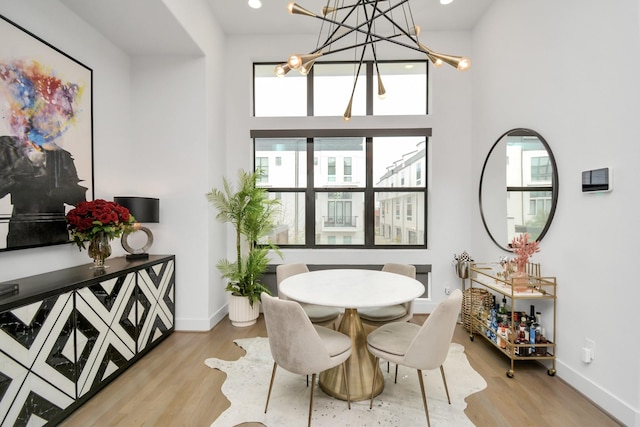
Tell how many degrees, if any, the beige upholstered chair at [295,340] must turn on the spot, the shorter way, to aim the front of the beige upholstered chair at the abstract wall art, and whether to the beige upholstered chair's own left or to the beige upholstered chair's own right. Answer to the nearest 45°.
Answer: approximately 135° to the beige upholstered chair's own left

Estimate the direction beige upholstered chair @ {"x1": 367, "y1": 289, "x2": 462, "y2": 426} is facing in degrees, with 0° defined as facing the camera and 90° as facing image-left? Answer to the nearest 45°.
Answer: approximately 135°

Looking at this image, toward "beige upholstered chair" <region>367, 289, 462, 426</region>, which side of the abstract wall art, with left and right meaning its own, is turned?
front

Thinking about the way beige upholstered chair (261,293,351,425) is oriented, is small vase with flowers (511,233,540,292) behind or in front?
in front

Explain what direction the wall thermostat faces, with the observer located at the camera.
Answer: facing the viewer and to the left of the viewer

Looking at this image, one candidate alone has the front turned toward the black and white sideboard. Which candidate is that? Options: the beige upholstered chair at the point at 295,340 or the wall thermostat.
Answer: the wall thermostat

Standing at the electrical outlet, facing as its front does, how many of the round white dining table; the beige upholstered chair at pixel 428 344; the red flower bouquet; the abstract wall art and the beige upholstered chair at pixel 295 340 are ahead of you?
5

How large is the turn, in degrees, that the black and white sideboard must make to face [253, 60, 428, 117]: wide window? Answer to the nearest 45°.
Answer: approximately 45° to its left

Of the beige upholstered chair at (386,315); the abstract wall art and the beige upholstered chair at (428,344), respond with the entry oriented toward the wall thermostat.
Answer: the abstract wall art

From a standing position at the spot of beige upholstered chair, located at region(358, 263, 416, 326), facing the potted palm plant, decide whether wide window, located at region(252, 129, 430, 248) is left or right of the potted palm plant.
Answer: right

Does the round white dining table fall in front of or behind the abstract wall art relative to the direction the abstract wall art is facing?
in front

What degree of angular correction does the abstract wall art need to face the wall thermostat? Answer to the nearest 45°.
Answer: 0° — it already faces it

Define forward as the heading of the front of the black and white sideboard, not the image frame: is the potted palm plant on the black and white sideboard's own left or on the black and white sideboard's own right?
on the black and white sideboard's own left

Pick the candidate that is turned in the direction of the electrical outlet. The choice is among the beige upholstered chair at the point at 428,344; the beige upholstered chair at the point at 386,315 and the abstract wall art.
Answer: the abstract wall art

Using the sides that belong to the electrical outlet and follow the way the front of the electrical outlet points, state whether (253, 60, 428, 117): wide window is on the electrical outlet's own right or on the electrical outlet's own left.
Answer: on the electrical outlet's own right
